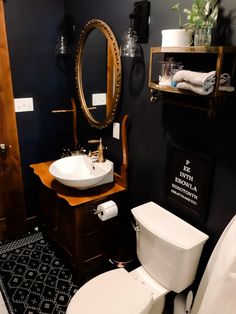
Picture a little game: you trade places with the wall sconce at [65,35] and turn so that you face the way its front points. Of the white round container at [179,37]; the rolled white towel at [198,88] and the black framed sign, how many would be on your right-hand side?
0

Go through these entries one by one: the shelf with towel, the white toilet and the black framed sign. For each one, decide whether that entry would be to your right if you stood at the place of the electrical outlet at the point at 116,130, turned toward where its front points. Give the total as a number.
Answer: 0

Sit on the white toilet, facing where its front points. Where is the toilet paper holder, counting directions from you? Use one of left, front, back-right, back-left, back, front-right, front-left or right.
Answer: right

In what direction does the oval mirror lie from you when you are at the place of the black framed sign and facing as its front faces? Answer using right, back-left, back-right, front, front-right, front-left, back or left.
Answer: right

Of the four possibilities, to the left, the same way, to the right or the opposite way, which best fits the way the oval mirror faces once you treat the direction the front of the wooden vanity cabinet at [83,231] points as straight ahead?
the same way

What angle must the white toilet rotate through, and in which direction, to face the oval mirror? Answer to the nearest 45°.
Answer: approximately 90° to its right

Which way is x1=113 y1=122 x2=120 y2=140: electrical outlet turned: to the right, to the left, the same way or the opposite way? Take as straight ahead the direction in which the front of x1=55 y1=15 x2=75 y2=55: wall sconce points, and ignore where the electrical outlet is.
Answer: the same way

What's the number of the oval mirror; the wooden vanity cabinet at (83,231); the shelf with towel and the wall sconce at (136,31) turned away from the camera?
0

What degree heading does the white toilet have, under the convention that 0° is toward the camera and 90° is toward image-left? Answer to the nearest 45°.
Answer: approximately 45°

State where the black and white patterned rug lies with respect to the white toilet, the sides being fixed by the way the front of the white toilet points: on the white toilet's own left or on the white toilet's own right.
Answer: on the white toilet's own right

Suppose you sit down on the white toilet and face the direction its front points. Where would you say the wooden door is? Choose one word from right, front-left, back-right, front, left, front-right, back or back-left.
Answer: right

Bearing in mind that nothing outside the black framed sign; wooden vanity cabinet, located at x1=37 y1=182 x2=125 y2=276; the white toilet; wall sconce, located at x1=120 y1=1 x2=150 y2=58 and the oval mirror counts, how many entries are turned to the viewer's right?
0

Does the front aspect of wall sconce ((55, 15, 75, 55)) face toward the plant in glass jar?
no

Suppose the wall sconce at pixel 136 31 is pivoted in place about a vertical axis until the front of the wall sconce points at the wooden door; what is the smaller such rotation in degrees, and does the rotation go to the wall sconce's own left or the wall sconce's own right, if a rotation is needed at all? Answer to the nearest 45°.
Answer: approximately 45° to the wall sconce's own right
